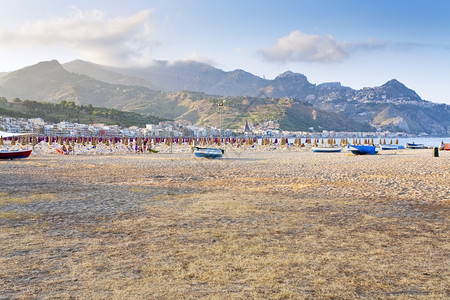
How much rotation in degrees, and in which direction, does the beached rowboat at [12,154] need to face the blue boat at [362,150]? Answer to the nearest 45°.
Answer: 0° — it already faces it

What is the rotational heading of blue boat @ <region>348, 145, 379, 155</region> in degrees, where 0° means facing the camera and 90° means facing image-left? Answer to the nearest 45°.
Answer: approximately 90°

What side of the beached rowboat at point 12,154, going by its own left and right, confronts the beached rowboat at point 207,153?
front

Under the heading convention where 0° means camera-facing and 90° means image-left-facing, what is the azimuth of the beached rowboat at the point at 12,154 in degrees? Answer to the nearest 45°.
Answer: approximately 270°

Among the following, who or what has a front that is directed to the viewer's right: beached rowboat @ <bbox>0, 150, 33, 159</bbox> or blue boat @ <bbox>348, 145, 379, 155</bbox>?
the beached rowboat

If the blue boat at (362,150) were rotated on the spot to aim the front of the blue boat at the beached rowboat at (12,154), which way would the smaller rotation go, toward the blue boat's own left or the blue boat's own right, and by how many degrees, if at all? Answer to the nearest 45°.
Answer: approximately 45° to the blue boat's own left
